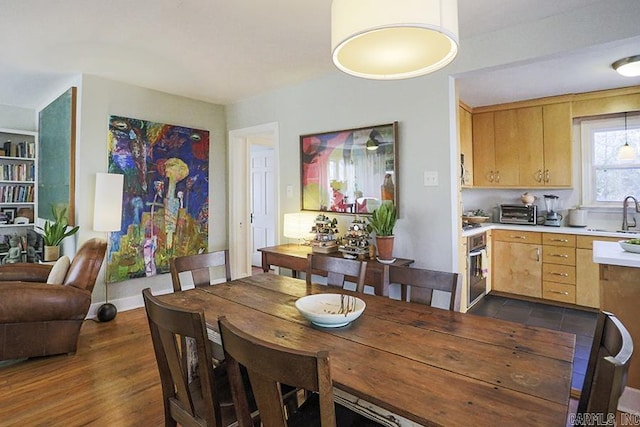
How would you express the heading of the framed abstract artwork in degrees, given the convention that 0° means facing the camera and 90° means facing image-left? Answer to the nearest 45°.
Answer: approximately 45°

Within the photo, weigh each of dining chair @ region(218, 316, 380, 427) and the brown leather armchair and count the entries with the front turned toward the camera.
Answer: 0

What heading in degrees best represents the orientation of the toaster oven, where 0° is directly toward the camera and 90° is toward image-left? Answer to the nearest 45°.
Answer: approximately 0°

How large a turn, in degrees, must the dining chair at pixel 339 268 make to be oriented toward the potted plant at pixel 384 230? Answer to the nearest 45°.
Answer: approximately 180°

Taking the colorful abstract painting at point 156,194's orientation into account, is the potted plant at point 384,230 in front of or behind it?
in front

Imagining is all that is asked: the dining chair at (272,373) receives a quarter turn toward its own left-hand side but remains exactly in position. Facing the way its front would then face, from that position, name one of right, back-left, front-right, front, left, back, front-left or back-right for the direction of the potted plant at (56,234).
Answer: front

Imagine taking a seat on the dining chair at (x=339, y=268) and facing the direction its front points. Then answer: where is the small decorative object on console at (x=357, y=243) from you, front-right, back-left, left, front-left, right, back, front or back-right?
back-right

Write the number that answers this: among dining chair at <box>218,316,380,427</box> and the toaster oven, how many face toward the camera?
1

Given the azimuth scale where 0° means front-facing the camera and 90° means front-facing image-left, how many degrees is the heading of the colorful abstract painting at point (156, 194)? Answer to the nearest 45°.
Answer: approximately 315°

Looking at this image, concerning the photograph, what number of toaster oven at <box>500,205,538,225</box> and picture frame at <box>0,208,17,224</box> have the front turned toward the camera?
2

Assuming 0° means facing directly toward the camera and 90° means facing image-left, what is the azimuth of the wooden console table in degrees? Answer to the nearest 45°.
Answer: approximately 45°

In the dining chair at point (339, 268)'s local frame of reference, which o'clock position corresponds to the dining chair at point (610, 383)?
the dining chair at point (610, 383) is roughly at 10 o'clock from the dining chair at point (339, 268).

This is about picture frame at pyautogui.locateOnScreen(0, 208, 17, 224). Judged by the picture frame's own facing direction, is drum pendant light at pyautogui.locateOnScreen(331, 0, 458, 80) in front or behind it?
in front

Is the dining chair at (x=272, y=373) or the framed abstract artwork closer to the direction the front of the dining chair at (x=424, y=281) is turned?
the dining chair

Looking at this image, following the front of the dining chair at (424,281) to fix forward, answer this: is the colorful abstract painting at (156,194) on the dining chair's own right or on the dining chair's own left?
on the dining chair's own right
